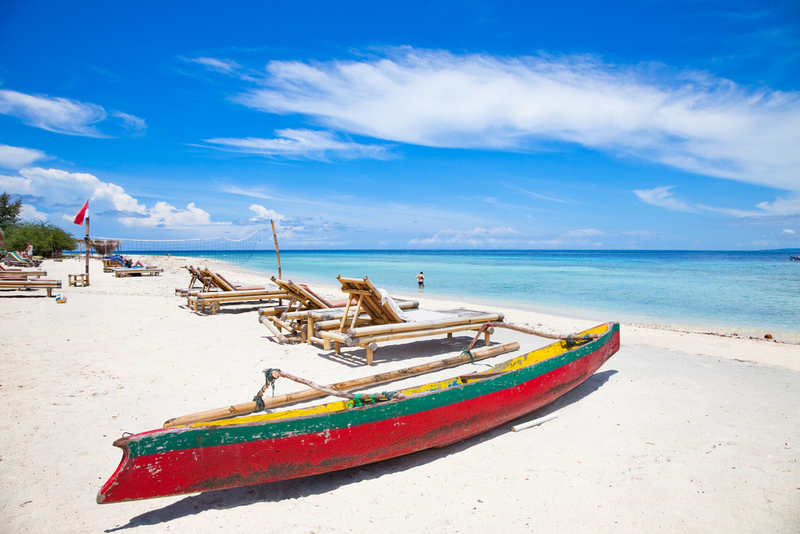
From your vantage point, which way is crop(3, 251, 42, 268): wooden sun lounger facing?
to the viewer's right

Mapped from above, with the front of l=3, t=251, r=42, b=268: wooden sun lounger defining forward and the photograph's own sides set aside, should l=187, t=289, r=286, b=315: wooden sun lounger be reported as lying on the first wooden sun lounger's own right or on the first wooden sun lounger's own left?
on the first wooden sun lounger's own right

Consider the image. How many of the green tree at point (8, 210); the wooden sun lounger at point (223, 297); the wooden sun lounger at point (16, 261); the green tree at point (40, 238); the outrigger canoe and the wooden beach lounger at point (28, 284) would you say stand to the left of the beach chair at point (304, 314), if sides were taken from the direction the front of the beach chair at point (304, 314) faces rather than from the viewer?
5

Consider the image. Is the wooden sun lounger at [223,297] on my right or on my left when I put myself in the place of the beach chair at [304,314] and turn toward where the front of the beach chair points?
on my left

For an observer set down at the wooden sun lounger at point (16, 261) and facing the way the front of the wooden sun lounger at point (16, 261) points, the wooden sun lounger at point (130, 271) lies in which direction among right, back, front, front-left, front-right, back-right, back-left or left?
front-right

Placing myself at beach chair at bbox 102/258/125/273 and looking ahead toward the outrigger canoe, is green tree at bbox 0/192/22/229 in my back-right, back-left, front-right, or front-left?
back-right

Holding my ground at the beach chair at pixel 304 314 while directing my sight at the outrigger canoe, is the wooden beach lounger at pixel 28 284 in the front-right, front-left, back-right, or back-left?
back-right

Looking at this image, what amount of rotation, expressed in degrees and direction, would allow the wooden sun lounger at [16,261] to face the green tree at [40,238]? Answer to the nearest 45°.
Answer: approximately 90° to its left

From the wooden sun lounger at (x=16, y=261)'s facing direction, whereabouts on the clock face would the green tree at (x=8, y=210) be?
The green tree is roughly at 9 o'clock from the wooden sun lounger.
